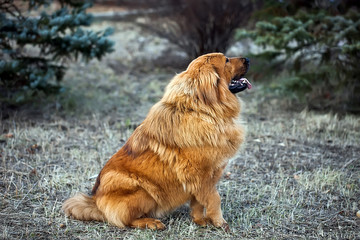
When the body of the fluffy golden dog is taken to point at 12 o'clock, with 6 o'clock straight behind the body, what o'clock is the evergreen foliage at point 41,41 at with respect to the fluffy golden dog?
The evergreen foliage is roughly at 8 o'clock from the fluffy golden dog.

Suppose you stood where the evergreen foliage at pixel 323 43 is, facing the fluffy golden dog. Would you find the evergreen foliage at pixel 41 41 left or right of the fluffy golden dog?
right

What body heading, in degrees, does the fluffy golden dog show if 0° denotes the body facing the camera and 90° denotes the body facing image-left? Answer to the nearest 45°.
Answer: approximately 270°

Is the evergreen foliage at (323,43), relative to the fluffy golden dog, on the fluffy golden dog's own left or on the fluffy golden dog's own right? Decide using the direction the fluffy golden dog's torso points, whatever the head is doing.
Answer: on the fluffy golden dog's own left
